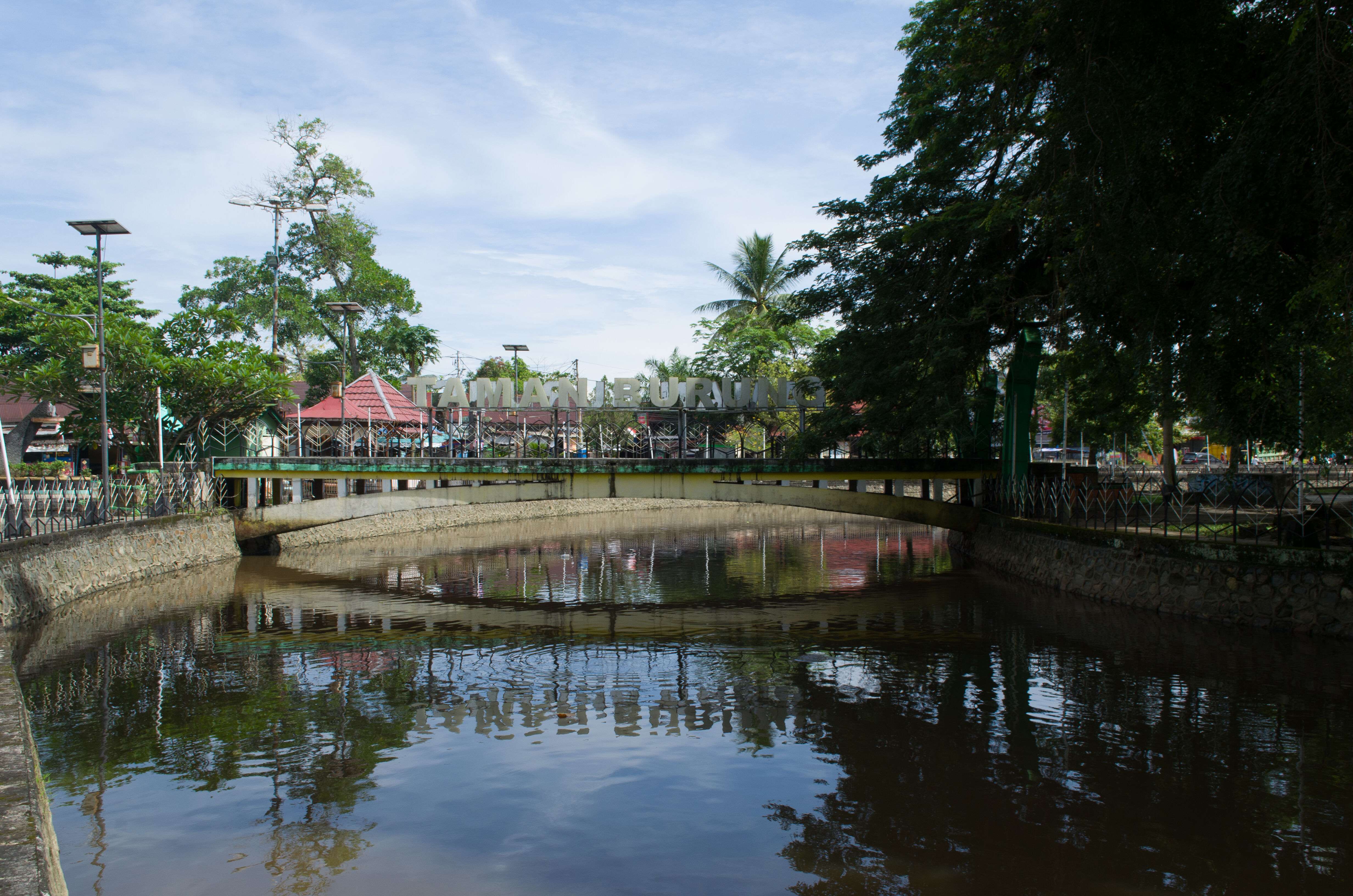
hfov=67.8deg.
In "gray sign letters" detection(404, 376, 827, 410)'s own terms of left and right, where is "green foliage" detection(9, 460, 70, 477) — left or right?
on its right

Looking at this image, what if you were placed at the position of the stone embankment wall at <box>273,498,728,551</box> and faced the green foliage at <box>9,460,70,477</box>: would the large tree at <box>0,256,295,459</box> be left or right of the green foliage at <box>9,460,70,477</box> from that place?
right

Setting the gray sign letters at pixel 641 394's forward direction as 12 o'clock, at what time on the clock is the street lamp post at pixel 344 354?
The street lamp post is roughly at 4 o'clock from the gray sign letters.

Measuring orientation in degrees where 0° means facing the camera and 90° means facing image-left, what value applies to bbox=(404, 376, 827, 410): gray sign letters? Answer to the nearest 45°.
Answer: approximately 0°

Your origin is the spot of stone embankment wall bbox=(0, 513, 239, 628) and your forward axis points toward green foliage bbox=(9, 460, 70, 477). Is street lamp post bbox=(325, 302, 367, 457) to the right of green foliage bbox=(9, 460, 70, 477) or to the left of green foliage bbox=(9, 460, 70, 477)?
right

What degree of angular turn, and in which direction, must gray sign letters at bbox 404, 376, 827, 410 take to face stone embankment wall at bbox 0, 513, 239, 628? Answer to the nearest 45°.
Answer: approximately 45° to its right

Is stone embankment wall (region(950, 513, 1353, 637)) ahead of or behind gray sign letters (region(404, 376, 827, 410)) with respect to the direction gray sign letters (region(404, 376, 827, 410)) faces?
ahead

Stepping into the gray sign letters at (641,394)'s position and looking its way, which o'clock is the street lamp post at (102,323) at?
The street lamp post is roughly at 2 o'clock from the gray sign letters.

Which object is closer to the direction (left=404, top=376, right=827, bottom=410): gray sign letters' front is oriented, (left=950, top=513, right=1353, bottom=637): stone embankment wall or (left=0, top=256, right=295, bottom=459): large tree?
the stone embankment wall

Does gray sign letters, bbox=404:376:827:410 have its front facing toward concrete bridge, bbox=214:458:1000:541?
yes

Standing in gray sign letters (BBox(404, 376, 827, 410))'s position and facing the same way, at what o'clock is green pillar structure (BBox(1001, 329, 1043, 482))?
The green pillar structure is roughly at 10 o'clock from the gray sign letters.
